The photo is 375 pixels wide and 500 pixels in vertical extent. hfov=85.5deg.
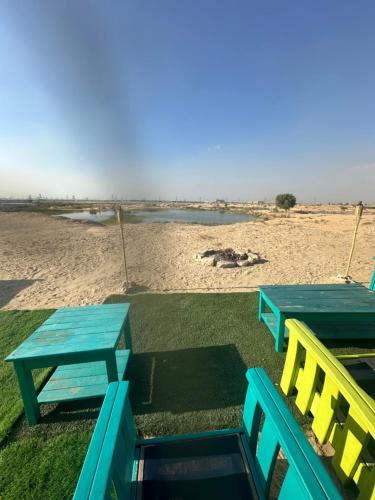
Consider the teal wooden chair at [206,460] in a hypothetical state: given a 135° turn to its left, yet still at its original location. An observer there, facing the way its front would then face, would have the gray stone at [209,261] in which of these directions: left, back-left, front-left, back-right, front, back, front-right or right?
back-right

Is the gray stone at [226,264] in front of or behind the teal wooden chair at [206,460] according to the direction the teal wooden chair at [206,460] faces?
in front

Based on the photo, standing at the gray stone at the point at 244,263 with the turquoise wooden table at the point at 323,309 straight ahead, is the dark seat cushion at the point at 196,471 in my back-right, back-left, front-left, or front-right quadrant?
front-right

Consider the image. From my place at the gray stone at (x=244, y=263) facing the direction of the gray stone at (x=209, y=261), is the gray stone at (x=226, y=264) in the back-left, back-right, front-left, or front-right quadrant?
front-left

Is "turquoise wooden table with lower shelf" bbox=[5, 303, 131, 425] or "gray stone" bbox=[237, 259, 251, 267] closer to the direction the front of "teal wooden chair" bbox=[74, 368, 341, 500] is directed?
the gray stone

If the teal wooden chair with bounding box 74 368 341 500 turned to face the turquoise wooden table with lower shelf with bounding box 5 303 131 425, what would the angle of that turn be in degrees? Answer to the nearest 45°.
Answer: approximately 45° to its left

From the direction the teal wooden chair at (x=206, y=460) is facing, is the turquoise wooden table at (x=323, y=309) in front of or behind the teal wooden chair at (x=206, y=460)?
in front

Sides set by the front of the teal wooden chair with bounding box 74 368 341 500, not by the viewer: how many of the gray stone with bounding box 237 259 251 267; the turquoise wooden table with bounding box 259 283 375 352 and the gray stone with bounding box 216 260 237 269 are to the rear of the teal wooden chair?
0

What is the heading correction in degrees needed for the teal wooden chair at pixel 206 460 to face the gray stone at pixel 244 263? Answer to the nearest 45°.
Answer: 0° — it already faces it

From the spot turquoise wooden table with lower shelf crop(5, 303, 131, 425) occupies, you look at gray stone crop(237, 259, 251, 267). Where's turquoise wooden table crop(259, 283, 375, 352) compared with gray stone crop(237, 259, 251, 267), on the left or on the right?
right

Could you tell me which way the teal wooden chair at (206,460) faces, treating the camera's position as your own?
facing away from the viewer

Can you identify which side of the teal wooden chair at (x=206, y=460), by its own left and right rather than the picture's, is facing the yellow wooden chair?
right
